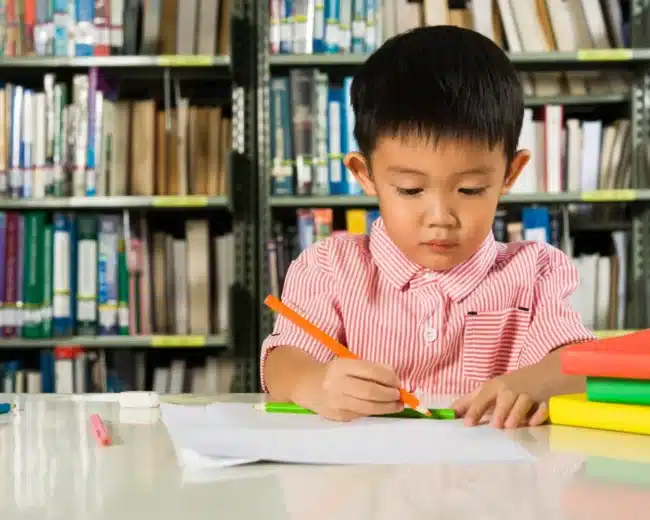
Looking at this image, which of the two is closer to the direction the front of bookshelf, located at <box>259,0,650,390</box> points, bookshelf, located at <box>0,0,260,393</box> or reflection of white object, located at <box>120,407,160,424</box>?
the reflection of white object

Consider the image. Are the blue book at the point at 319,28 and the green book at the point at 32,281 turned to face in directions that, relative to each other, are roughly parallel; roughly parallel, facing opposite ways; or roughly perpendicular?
roughly parallel

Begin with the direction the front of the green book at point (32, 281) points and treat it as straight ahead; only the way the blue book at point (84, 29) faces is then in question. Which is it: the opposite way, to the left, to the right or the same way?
the same way

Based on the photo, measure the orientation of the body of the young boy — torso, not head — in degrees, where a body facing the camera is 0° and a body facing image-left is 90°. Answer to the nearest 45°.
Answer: approximately 0°

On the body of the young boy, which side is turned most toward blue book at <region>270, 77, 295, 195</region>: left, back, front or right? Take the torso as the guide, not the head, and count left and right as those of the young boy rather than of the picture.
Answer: back

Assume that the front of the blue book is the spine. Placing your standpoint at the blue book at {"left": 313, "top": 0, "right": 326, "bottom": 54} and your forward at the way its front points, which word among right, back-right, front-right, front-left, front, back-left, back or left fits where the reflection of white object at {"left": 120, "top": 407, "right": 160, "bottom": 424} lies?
front

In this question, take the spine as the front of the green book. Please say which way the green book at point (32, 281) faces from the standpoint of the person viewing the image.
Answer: facing the viewer

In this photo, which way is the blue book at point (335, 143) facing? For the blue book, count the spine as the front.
toward the camera

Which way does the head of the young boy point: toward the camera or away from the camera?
toward the camera

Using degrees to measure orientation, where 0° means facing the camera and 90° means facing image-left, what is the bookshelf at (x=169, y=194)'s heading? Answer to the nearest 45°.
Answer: approximately 0°

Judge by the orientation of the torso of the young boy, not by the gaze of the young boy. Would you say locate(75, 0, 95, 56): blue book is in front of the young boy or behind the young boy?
behind

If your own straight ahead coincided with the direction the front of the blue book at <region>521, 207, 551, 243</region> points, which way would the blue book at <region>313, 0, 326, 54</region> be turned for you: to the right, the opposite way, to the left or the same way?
the same way

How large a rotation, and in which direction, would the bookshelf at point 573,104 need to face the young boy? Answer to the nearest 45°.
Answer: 0° — it already faces them

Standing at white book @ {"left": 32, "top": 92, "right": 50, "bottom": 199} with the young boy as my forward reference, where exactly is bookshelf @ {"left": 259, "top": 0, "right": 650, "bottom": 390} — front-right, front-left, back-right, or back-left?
front-left
